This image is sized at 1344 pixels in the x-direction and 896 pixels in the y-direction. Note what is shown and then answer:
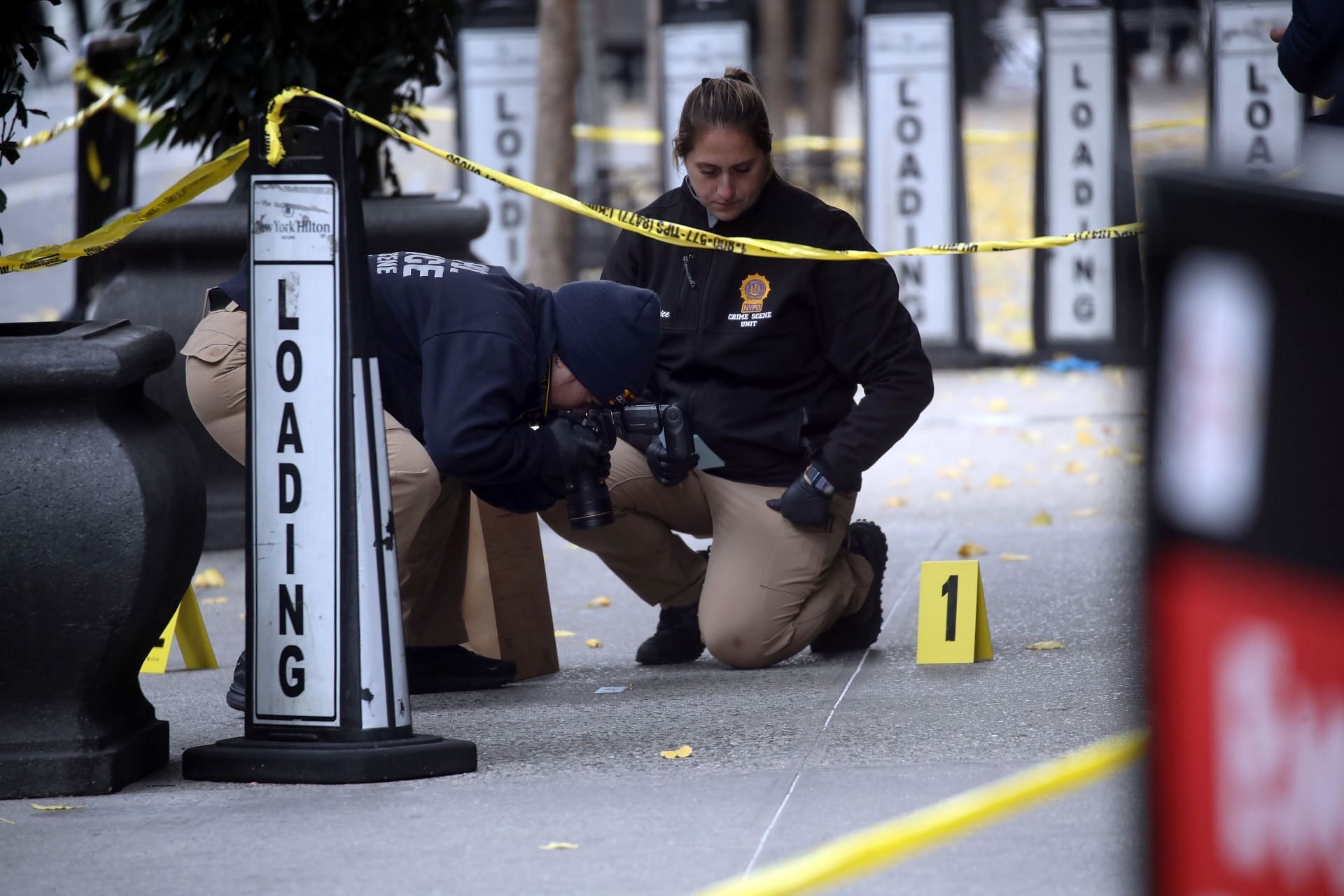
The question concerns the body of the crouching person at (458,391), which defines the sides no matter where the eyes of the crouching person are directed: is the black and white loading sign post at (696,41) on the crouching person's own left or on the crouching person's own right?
on the crouching person's own left

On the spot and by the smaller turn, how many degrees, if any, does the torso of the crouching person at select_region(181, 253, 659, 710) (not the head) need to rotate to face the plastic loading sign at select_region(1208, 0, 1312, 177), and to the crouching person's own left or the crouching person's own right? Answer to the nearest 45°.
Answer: approximately 45° to the crouching person's own left

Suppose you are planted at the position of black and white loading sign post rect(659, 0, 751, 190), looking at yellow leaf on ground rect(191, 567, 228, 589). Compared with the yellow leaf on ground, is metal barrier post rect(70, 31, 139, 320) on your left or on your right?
right

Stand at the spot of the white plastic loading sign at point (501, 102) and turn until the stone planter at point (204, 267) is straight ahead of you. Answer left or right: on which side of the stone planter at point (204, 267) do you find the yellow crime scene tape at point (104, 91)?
right

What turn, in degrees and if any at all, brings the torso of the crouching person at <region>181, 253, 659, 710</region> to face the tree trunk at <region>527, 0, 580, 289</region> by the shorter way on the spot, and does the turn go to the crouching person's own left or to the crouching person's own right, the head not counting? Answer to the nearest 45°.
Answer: approximately 90° to the crouching person's own left

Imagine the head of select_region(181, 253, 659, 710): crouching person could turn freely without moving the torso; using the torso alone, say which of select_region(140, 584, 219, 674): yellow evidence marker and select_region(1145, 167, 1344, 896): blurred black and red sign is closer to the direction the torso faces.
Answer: the blurred black and red sign

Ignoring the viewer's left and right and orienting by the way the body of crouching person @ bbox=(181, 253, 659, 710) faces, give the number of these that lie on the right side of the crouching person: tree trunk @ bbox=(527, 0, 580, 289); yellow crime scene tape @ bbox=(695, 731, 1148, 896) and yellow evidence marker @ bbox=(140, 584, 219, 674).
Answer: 1

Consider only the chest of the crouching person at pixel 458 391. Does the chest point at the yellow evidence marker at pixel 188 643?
no

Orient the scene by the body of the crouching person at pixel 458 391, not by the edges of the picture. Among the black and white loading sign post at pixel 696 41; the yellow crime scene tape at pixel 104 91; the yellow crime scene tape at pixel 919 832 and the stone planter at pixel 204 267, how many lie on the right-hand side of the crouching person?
1

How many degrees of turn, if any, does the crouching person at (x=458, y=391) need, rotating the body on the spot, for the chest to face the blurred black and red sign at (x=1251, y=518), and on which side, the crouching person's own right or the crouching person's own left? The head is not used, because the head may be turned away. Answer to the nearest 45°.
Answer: approximately 90° to the crouching person's own right

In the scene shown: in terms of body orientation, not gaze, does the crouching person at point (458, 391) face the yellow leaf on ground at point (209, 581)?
no

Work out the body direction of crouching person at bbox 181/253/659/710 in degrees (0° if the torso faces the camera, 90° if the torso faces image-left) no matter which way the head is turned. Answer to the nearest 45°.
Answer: approximately 270°

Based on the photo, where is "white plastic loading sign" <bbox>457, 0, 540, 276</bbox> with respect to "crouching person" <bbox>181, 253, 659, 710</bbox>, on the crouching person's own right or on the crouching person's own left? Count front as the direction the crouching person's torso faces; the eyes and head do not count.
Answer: on the crouching person's own left
